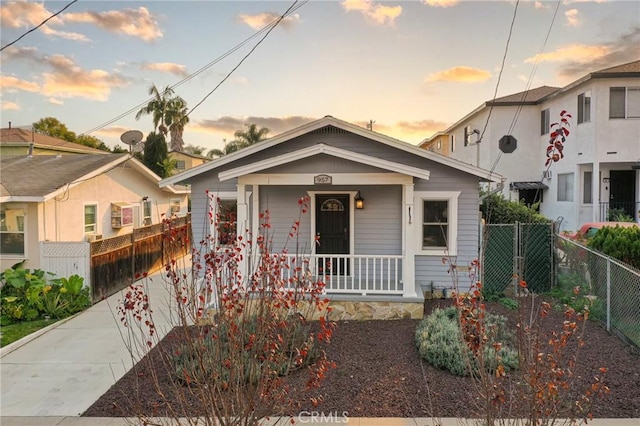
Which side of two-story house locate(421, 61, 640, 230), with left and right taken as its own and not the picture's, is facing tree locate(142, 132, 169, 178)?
right

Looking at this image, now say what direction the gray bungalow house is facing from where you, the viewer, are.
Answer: facing the viewer

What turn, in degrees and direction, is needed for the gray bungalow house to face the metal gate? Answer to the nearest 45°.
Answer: approximately 90° to its left

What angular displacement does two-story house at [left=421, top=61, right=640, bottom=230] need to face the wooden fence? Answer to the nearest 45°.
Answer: approximately 45° to its right

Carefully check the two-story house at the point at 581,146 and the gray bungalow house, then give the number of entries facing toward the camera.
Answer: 2

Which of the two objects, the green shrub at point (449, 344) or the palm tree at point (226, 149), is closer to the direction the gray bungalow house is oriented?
the green shrub

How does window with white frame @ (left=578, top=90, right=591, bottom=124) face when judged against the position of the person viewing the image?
facing the viewer and to the left of the viewer

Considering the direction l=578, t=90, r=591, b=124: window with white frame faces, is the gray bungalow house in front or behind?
in front

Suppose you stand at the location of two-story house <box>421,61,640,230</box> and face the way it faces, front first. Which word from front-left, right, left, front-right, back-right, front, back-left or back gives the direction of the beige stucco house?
front-right

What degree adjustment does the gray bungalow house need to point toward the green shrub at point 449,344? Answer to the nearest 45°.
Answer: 0° — it already faces it
